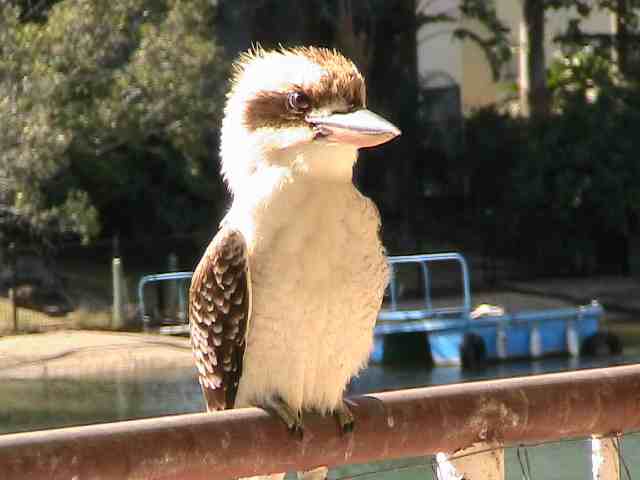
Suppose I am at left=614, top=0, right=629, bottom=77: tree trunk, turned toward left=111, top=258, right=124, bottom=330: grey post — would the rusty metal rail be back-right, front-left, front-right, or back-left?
front-left

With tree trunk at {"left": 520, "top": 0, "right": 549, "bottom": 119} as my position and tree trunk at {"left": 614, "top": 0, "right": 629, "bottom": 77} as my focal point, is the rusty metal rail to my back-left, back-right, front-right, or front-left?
back-right

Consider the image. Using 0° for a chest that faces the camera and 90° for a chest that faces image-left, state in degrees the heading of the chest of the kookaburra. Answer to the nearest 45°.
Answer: approximately 315°

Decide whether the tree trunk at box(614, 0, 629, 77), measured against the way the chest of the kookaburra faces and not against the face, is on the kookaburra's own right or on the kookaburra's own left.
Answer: on the kookaburra's own left

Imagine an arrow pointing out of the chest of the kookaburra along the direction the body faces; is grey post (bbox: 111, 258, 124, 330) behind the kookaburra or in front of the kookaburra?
behind

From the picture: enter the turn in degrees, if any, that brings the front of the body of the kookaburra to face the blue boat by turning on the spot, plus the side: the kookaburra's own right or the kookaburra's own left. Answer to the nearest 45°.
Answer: approximately 135° to the kookaburra's own left

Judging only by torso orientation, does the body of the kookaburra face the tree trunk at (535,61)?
no
